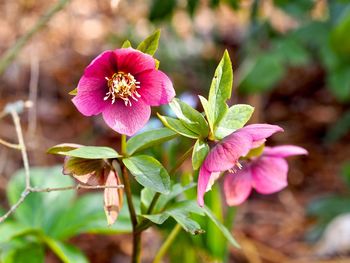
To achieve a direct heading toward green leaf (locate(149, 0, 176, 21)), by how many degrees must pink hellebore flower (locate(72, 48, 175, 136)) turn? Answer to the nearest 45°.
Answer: approximately 180°

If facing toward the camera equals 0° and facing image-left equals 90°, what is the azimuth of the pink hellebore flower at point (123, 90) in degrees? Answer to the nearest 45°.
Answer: approximately 0°

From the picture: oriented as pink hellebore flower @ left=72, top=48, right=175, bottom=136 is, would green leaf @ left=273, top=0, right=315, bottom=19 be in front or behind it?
behind
